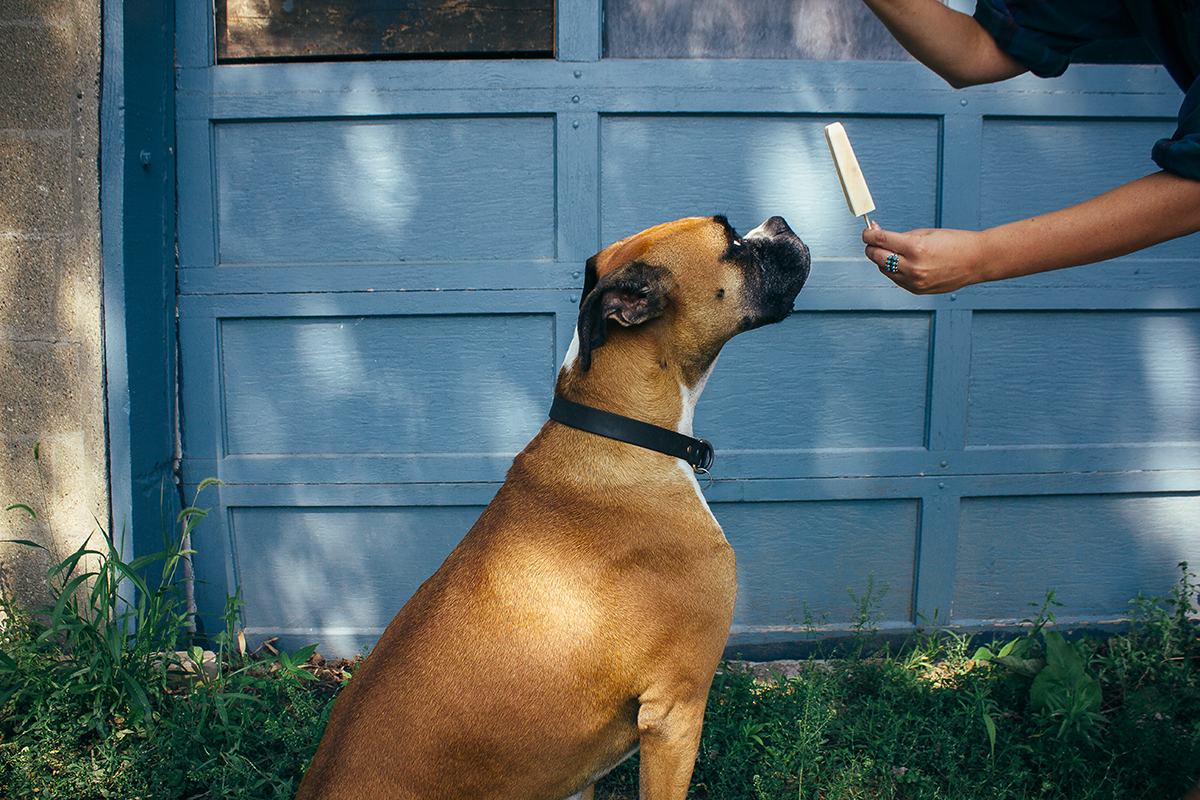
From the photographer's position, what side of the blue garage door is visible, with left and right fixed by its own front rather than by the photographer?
front

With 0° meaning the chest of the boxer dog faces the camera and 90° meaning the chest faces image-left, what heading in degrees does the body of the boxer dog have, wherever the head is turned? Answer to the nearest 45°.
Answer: approximately 270°

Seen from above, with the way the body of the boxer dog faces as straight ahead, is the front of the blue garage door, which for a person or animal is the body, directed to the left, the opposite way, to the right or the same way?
to the right

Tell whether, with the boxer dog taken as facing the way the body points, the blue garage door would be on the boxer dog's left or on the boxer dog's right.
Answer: on the boxer dog's left

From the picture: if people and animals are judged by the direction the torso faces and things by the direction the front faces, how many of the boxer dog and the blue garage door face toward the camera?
1

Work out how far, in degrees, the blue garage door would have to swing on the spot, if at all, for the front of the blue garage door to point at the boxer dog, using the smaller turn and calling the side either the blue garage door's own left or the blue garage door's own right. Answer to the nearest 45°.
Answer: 0° — it already faces it
